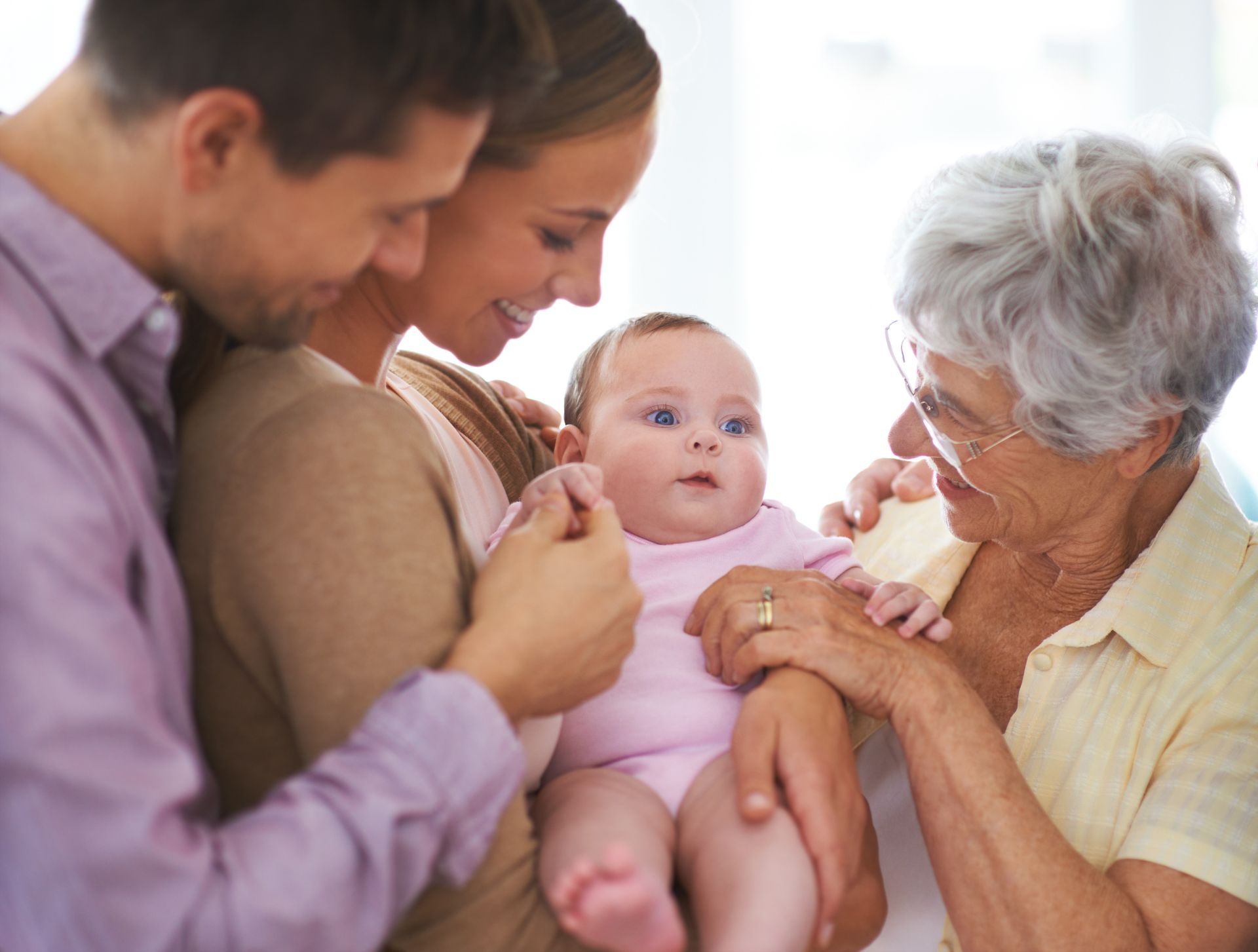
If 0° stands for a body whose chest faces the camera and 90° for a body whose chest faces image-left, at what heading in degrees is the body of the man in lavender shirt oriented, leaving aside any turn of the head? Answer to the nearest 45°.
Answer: approximately 270°

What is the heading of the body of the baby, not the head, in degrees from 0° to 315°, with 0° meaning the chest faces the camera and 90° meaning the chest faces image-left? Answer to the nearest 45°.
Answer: approximately 0°

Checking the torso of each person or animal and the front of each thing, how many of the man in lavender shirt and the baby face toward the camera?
1

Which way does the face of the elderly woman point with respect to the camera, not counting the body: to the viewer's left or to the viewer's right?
to the viewer's left

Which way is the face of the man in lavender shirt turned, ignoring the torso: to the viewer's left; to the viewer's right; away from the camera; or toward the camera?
to the viewer's right

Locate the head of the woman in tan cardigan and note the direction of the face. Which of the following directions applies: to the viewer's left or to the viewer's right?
to the viewer's right

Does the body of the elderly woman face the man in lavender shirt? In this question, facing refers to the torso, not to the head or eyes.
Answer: yes

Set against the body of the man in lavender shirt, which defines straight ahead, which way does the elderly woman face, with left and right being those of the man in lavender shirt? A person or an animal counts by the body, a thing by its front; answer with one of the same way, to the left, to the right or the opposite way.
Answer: the opposite way
